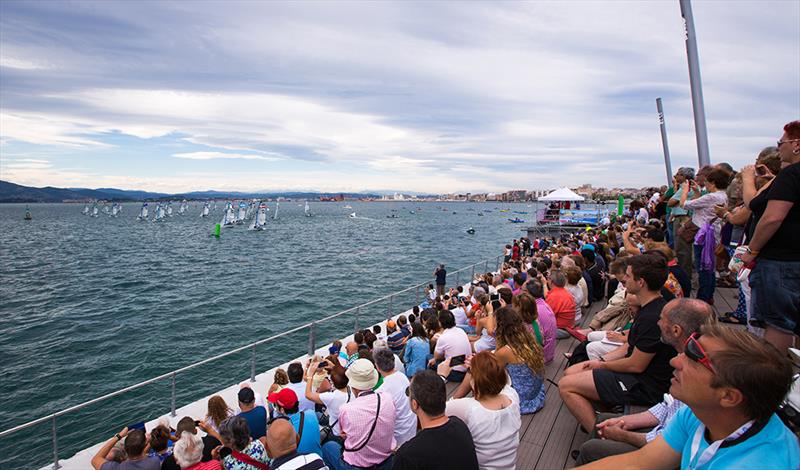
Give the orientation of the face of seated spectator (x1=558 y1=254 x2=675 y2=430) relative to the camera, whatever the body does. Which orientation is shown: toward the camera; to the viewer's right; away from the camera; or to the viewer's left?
to the viewer's left

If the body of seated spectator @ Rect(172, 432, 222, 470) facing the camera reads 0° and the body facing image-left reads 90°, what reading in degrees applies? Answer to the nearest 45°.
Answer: approximately 135°

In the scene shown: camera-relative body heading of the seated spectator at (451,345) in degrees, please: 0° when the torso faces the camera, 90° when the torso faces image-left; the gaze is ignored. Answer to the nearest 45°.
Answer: approximately 135°

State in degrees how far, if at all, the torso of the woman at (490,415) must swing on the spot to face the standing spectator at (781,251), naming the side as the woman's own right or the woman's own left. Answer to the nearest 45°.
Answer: approximately 135° to the woman's own right

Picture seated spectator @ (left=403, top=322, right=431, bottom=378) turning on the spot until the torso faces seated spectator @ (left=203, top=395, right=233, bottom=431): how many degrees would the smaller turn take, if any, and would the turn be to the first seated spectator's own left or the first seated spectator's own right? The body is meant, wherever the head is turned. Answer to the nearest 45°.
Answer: approximately 90° to the first seated spectator's own left

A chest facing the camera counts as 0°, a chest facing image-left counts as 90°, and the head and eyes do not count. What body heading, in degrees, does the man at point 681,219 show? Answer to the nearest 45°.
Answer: approximately 90°

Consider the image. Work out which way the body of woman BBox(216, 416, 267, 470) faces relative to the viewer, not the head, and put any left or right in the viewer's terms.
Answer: facing away from the viewer and to the left of the viewer

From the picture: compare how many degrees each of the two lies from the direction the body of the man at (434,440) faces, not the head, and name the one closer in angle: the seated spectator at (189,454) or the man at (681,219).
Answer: the seated spectator

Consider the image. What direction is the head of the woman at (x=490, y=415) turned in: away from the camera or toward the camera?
away from the camera

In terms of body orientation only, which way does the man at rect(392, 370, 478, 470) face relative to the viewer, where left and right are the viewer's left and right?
facing away from the viewer and to the left of the viewer
